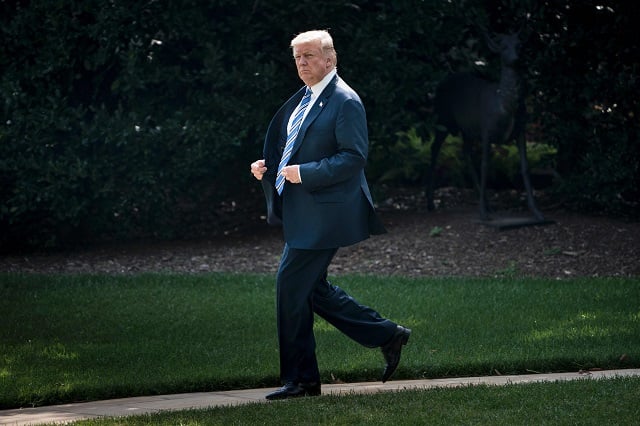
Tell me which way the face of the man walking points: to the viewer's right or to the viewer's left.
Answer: to the viewer's left

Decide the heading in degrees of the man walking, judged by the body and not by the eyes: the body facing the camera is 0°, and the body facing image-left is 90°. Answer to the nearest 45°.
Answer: approximately 45°

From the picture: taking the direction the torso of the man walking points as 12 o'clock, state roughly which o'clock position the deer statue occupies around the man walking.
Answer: The deer statue is roughly at 5 o'clock from the man walking.
